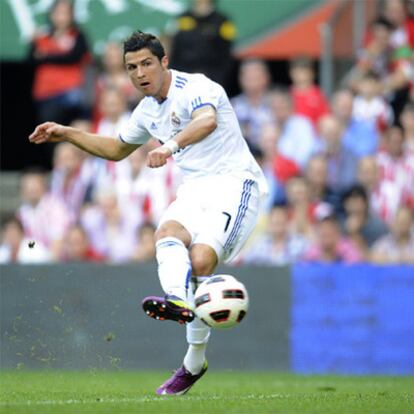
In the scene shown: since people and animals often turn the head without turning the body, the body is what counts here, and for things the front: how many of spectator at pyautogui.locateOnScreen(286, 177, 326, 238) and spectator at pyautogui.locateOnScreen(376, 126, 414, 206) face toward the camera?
2

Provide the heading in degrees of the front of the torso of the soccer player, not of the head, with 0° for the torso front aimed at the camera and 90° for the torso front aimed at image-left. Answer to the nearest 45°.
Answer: approximately 45°

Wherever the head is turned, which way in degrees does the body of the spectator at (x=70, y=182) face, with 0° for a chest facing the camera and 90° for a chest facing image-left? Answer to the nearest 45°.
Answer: approximately 0°

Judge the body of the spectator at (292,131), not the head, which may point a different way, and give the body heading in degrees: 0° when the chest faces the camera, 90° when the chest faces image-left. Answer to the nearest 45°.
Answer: approximately 45°
